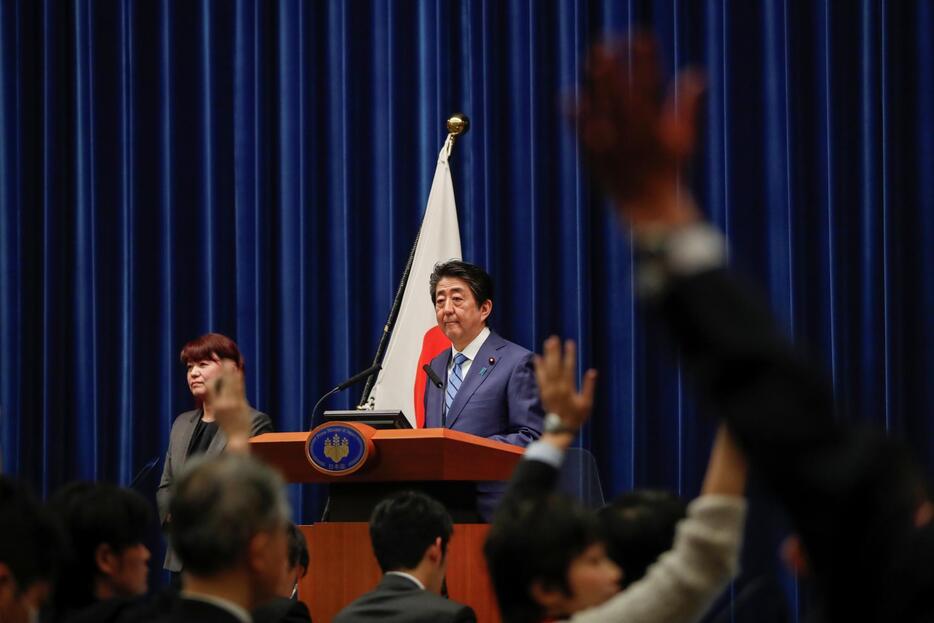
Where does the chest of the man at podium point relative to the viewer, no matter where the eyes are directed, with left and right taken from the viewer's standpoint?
facing the viewer and to the left of the viewer

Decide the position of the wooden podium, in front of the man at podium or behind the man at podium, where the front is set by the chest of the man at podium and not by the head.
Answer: in front
